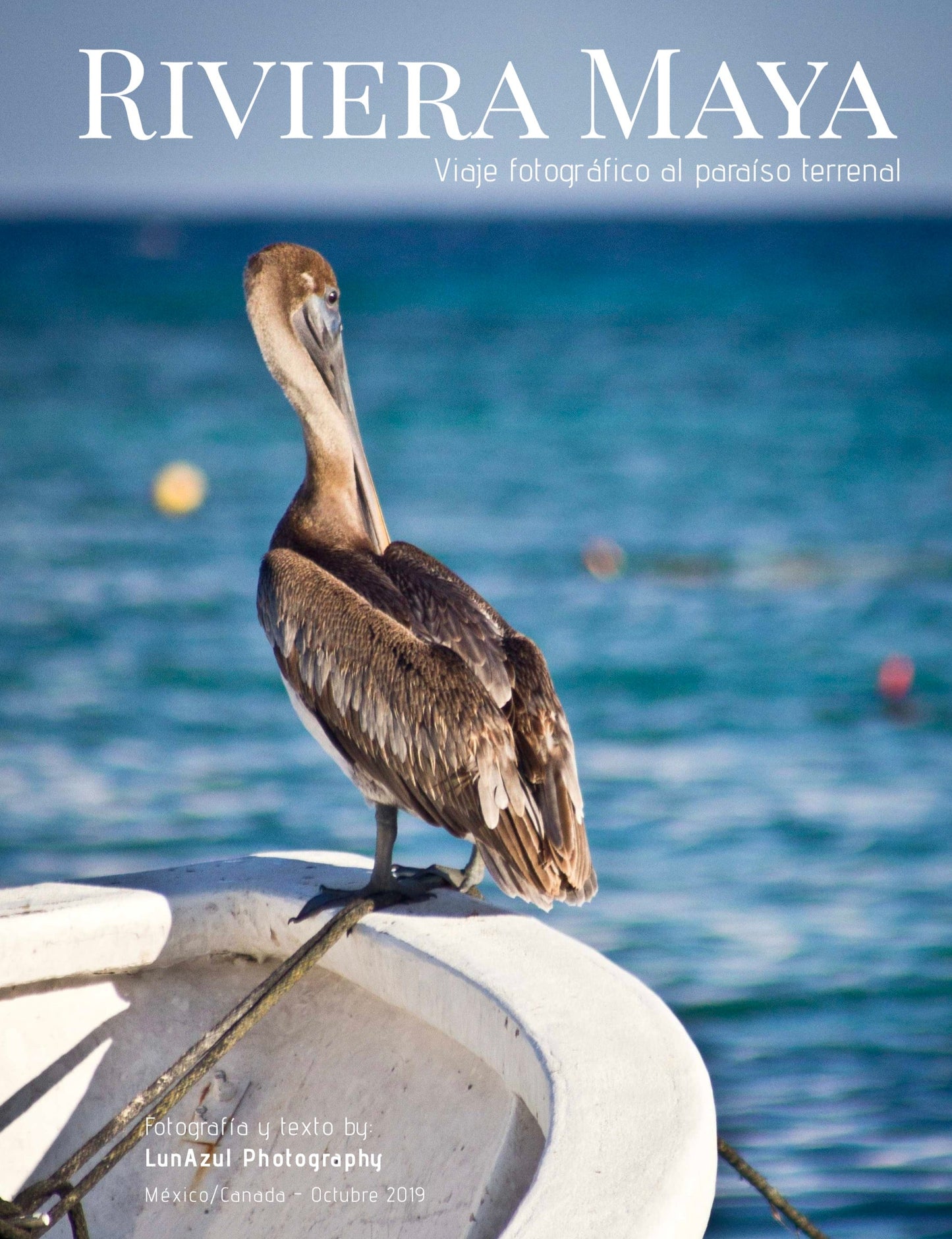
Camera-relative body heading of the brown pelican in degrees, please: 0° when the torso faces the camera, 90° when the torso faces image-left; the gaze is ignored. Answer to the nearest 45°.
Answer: approximately 135°

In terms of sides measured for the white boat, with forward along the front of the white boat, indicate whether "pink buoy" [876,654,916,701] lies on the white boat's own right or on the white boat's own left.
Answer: on the white boat's own left

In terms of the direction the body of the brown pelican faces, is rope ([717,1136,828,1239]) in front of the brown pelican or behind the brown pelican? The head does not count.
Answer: behind

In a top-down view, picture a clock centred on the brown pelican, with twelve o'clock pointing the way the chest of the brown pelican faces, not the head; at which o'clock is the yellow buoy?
The yellow buoy is roughly at 1 o'clock from the brown pelican.

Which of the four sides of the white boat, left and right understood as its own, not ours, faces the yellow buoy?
left

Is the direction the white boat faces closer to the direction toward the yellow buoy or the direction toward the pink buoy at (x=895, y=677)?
the pink buoy

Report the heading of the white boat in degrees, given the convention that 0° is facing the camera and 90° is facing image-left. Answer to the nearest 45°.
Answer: approximately 270°
